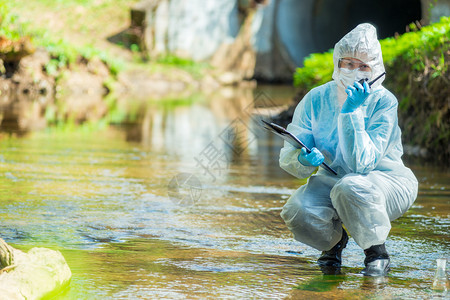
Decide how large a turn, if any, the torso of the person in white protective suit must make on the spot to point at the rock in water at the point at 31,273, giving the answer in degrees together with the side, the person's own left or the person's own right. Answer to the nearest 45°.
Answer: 0° — they already face it

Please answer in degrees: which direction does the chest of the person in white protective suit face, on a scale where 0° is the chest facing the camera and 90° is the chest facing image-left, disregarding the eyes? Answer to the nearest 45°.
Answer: approximately 45°
